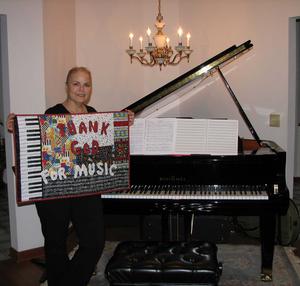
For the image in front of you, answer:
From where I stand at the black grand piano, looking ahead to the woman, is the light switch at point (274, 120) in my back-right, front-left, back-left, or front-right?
back-right

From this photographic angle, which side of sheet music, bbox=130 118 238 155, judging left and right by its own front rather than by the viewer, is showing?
front

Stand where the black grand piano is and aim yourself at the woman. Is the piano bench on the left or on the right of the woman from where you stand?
left

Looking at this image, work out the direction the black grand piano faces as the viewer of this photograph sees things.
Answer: facing the viewer

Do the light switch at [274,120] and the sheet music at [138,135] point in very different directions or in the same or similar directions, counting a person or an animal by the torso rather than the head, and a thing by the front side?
same or similar directions

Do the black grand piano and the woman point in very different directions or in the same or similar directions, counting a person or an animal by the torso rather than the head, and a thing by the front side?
same or similar directions

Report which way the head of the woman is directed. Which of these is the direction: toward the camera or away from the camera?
toward the camera

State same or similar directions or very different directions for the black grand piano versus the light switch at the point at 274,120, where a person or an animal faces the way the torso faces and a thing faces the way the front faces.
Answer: same or similar directions

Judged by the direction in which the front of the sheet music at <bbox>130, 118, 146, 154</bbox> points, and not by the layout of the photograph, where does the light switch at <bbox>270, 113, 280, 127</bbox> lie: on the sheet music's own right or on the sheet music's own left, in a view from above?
on the sheet music's own left
